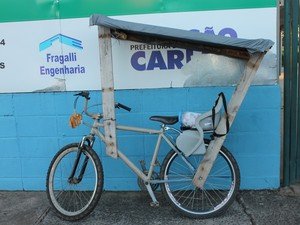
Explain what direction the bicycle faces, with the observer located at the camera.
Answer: facing to the left of the viewer
